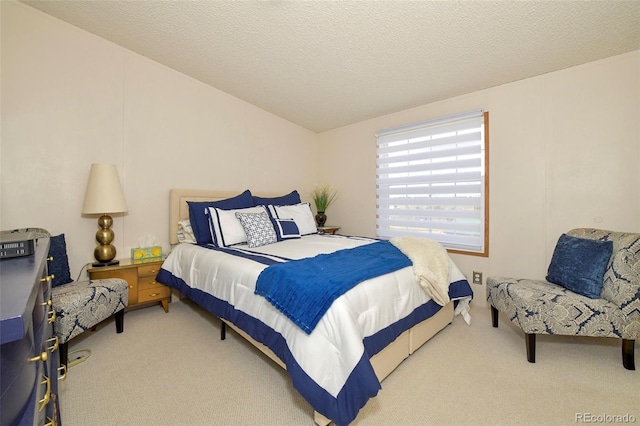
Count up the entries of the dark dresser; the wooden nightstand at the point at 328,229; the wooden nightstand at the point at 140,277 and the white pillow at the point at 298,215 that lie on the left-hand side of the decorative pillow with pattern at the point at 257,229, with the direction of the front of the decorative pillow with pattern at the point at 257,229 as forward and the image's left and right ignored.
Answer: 2

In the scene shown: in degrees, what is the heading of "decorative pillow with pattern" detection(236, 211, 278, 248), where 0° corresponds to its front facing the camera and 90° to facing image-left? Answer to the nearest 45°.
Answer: approximately 315°

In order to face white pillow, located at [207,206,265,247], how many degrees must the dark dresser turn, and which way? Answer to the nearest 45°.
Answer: approximately 45° to its left

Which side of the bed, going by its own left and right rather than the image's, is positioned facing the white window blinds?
left

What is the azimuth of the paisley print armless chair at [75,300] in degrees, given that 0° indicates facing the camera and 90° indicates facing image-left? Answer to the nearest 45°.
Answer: approximately 315°

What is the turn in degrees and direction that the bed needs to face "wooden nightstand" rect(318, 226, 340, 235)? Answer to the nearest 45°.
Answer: approximately 135° to its left

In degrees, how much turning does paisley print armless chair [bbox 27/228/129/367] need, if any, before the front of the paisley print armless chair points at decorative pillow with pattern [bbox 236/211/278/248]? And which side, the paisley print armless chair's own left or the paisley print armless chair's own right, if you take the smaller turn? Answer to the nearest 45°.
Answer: approximately 45° to the paisley print armless chair's own left

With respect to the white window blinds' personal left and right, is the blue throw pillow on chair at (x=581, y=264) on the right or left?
on its left

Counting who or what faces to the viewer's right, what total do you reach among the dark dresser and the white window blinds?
1

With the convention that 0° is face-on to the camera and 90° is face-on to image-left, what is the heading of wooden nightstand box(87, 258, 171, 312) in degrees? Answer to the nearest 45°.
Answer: approximately 315°

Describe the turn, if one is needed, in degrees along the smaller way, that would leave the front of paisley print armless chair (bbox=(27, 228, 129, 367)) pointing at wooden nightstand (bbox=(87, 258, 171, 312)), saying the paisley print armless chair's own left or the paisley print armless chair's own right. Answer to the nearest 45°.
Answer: approximately 90° to the paisley print armless chair's own left

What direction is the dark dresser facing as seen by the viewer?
to the viewer's right

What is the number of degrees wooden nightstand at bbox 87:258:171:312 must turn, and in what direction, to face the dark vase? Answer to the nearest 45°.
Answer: approximately 45° to its left

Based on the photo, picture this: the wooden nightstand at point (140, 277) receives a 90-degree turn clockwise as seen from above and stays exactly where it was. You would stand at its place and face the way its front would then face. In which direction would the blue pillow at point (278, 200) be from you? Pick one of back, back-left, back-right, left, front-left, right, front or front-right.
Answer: back-left

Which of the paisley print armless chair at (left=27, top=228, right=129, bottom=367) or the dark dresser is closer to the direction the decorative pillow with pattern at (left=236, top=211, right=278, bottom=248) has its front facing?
the dark dresser
